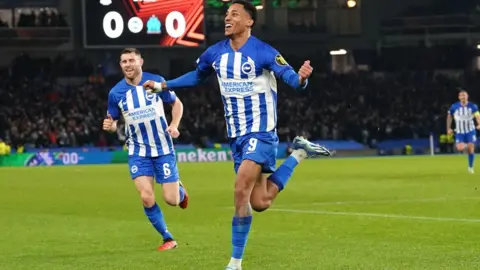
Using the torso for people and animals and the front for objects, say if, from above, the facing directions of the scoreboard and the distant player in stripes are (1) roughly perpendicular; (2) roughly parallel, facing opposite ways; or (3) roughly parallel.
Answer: roughly parallel

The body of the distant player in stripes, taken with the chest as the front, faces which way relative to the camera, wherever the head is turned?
toward the camera

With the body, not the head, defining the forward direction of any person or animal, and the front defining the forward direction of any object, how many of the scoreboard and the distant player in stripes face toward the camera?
2

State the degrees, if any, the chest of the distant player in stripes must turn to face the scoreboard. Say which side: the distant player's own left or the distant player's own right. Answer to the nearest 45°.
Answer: approximately 90° to the distant player's own right

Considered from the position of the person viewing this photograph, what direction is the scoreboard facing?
facing the viewer

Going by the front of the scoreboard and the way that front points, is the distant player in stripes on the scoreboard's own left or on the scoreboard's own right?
on the scoreboard's own left
